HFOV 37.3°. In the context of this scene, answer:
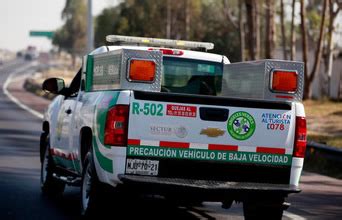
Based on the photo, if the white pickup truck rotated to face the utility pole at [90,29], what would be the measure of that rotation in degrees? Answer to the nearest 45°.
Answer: approximately 45° to its right

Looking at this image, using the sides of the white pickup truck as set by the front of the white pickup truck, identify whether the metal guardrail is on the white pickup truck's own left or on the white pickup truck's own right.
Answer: on the white pickup truck's own right

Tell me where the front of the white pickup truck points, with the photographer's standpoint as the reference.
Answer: facing away from the viewer and to the left of the viewer
